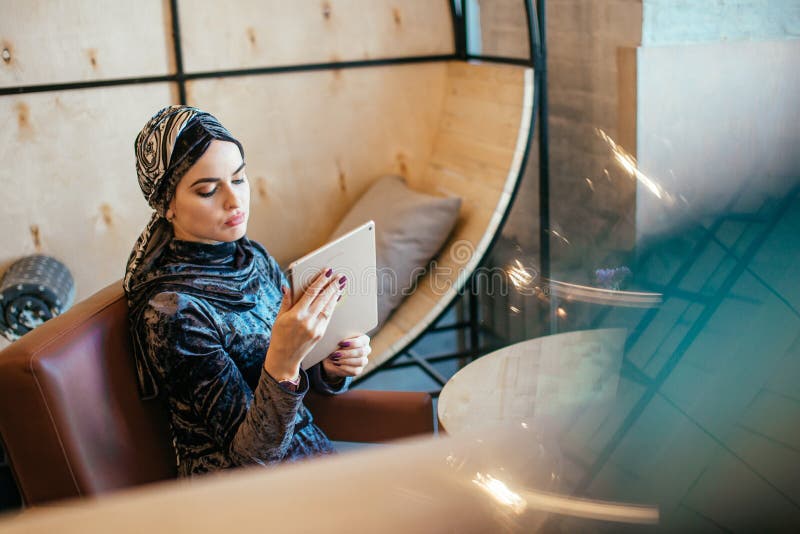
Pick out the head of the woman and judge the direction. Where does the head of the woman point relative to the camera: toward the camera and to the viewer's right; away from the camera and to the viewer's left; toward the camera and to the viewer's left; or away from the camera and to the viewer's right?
toward the camera and to the viewer's right

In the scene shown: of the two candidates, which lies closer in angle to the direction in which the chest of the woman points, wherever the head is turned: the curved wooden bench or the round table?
the round table

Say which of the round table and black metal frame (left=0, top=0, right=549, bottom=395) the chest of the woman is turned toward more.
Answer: the round table

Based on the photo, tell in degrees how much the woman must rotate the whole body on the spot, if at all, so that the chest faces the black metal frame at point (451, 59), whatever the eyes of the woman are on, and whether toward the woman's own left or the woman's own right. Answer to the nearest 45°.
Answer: approximately 90° to the woman's own left

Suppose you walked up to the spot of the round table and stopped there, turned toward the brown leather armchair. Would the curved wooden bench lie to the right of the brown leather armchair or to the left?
right

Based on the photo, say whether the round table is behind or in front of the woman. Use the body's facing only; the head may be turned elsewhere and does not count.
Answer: in front
